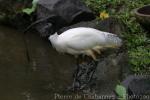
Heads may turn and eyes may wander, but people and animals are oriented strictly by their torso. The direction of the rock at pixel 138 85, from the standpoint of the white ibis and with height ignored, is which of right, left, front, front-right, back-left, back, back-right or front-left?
back-left

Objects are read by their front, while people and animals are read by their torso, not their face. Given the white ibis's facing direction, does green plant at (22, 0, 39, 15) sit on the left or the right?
on its right

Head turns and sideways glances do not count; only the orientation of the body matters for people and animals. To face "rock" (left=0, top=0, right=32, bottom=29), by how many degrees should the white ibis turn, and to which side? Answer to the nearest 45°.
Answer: approximately 45° to its right

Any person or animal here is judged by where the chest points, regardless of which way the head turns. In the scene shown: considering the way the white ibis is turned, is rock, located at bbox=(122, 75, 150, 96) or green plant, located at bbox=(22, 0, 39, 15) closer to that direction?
the green plant

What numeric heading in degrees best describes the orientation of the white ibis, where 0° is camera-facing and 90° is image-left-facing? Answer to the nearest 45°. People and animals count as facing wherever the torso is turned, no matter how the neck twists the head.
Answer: approximately 90°
